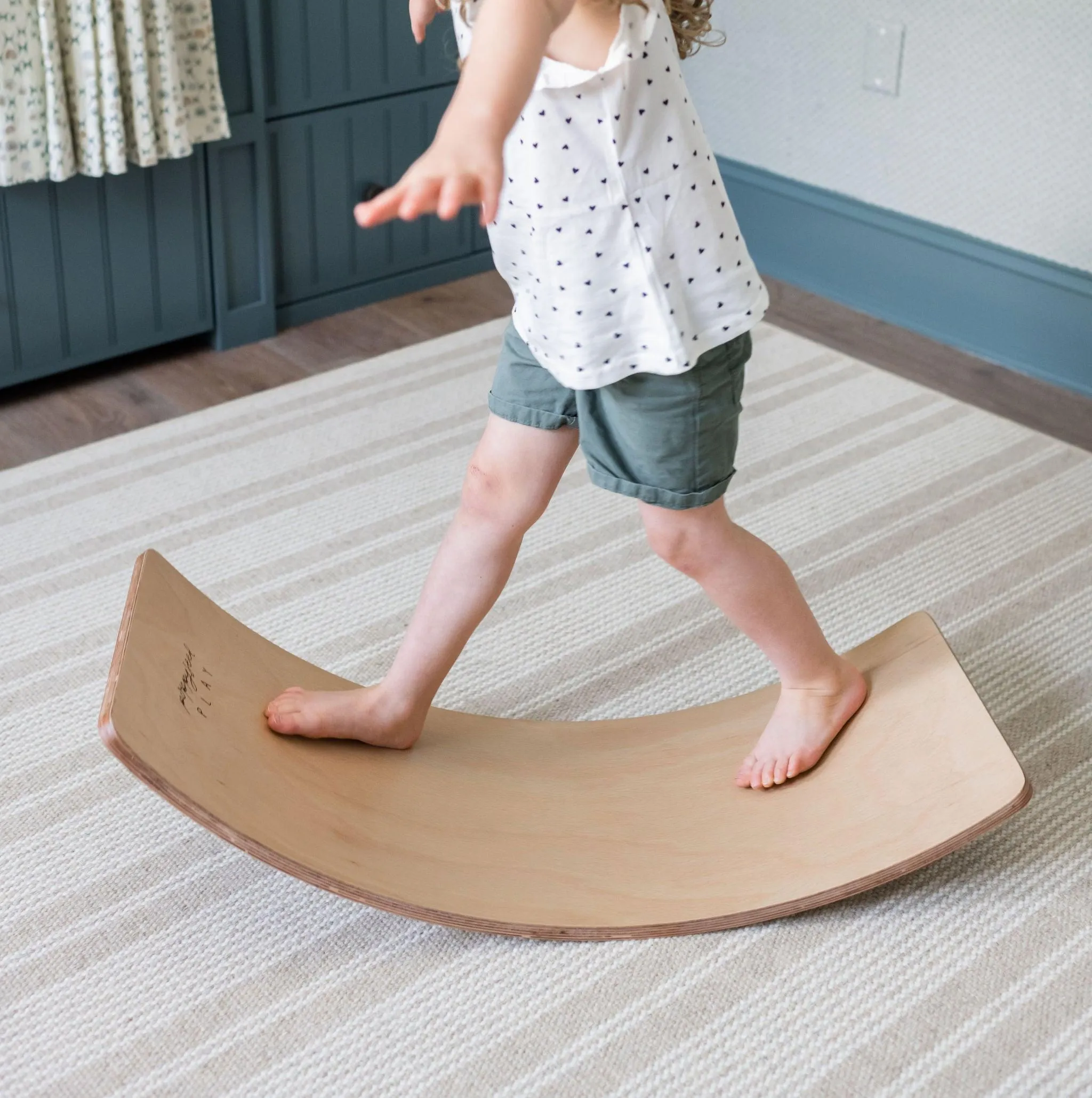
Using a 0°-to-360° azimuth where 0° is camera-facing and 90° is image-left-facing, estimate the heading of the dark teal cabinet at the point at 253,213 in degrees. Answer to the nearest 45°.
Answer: approximately 315°
